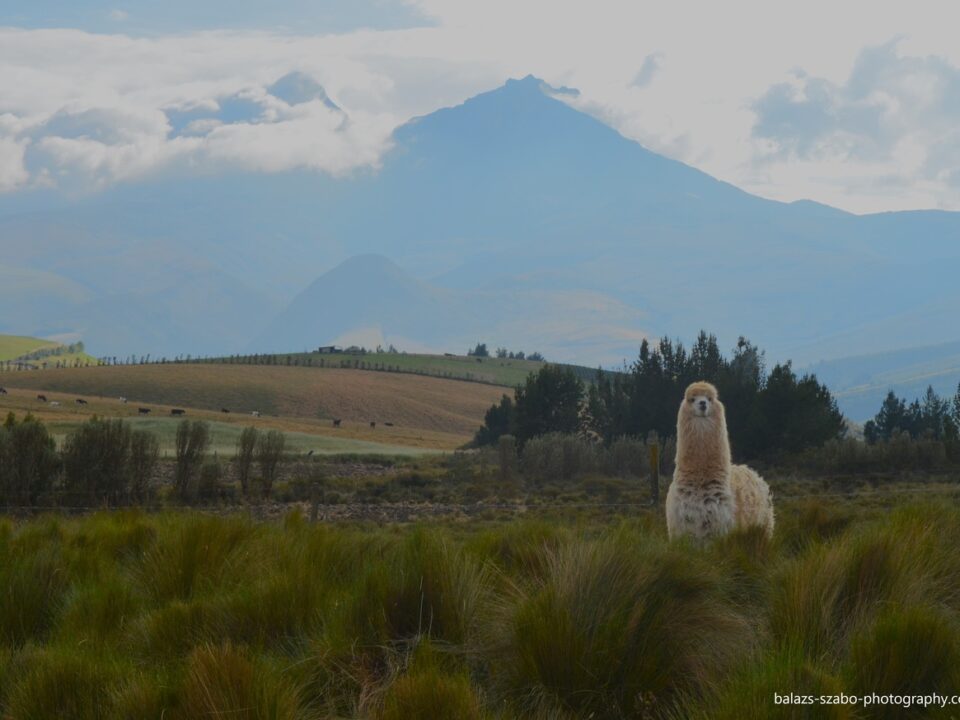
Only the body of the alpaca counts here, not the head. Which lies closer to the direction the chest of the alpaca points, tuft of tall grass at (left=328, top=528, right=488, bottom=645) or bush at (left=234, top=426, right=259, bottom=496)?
the tuft of tall grass

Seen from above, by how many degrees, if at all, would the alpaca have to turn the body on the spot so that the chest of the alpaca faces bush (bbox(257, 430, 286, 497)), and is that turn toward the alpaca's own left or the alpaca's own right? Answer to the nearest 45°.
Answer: approximately 90° to the alpaca's own right

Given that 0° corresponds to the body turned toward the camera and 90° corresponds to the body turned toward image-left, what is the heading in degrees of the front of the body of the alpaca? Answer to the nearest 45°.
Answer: approximately 45°

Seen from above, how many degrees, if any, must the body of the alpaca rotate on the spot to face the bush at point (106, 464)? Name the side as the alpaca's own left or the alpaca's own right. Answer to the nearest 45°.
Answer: approximately 90° to the alpaca's own right

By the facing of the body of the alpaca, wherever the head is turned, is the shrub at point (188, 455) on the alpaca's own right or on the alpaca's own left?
on the alpaca's own right

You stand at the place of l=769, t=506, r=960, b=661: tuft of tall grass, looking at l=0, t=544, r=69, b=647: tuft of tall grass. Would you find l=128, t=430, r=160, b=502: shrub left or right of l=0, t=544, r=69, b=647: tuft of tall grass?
right

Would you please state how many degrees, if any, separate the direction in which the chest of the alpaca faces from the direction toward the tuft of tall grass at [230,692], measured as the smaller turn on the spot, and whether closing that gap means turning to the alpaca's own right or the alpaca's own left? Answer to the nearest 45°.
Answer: approximately 45° to the alpaca's own left

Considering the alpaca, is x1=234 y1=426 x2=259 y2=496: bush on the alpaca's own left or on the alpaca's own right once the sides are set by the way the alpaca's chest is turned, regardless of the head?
on the alpaca's own right

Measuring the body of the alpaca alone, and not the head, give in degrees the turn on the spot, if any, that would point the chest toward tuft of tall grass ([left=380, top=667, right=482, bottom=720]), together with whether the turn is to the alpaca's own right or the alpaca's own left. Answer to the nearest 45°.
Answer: approximately 45° to the alpaca's own left

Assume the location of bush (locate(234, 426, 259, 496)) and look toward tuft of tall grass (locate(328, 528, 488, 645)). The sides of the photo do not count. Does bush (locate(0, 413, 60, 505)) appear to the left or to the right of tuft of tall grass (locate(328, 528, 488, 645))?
right

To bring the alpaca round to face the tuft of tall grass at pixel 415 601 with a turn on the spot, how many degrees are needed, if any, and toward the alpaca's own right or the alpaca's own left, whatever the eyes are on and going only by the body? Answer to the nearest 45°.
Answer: approximately 45° to the alpaca's own left

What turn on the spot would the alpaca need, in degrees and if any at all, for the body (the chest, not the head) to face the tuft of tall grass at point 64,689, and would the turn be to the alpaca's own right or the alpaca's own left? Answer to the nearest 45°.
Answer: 0° — it already faces it

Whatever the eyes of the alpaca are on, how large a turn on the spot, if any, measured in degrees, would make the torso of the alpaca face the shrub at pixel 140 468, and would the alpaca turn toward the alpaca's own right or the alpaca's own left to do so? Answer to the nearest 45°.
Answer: approximately 90° to the alpaca's own right

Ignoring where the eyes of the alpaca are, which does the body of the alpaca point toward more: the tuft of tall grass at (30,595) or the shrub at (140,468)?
the tuft of tall grass
